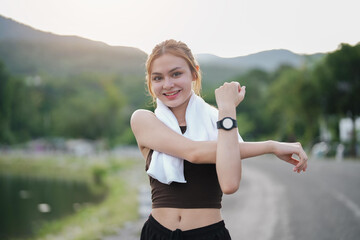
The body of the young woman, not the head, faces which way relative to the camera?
toward the camera

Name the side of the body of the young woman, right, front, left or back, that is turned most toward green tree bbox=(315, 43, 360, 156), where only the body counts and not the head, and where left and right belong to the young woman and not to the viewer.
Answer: back

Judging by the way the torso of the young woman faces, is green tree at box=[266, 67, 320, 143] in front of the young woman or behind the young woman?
behind
